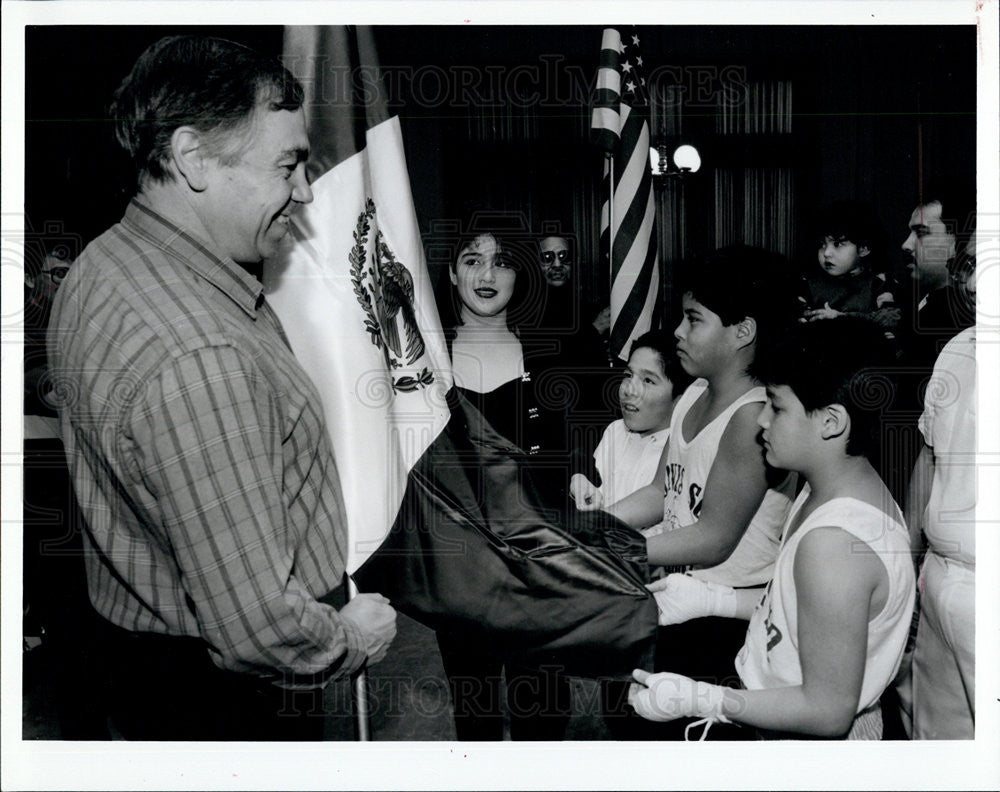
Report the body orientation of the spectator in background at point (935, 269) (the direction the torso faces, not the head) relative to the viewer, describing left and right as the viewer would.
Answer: facing to the left of the viewer

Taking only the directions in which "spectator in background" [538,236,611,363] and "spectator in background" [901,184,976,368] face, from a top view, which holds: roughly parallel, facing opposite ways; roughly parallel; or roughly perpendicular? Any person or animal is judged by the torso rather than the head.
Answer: roughly perpendicular

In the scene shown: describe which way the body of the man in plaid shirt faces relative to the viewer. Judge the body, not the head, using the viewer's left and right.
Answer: facing to the right of the viewer

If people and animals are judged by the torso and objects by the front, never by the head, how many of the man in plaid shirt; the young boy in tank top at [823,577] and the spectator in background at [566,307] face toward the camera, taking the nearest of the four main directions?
1

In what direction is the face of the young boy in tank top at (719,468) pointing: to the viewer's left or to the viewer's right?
to the viewer's left

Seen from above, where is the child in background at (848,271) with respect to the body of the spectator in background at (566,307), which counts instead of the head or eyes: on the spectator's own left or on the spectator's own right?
on the spectator's own left

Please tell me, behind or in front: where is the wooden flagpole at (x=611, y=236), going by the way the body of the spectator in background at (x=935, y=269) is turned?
in front

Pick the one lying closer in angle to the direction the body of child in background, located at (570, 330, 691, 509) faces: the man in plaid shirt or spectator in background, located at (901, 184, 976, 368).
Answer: the man in plaid shirt

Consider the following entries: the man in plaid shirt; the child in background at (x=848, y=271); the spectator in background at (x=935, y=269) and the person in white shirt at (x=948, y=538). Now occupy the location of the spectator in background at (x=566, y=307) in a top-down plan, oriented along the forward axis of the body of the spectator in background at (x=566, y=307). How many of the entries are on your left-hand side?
3

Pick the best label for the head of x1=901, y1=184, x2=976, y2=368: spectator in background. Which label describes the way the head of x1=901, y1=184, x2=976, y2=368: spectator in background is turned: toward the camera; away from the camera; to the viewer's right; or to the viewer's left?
to the viewer's left

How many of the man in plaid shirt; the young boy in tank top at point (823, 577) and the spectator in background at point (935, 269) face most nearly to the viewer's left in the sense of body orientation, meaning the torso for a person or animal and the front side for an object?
2

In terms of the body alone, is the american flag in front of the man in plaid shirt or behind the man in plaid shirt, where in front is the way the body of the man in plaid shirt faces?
in front

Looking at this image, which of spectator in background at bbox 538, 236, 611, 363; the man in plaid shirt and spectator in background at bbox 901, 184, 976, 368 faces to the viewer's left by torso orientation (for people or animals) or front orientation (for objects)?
spectator in background at bbox 901, 184, 976, 368
